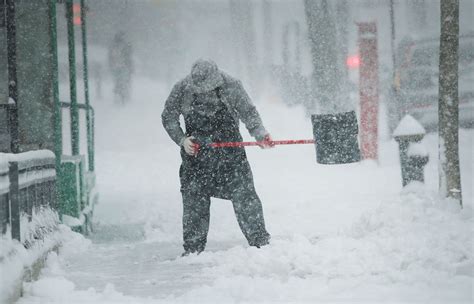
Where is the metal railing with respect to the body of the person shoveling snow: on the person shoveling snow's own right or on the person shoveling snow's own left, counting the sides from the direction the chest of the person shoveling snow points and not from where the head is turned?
on the person shoveling snow's own right

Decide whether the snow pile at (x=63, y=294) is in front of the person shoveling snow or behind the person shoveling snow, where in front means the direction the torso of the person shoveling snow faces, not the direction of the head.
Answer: in front

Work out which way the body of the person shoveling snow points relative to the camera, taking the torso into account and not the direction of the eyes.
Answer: toward the camera
